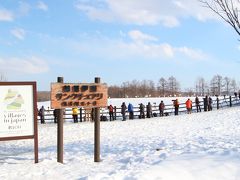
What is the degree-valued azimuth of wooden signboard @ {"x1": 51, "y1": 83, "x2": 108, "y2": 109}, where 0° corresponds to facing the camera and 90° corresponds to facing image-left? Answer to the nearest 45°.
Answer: approximately 0°

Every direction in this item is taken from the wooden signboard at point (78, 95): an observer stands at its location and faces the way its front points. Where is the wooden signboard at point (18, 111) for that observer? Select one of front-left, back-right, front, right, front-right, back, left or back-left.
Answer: right
